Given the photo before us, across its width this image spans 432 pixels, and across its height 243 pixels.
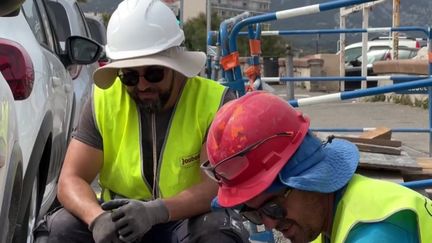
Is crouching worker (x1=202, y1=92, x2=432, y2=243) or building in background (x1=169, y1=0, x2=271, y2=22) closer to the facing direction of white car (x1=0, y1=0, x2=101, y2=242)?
the building in background

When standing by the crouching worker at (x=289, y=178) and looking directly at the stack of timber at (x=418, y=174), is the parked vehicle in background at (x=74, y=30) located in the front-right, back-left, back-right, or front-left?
front-left

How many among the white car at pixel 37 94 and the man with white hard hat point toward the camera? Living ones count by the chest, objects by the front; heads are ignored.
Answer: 1

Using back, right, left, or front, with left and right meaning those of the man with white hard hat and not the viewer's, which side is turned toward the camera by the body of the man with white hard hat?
front

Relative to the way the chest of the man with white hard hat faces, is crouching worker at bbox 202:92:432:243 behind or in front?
in front

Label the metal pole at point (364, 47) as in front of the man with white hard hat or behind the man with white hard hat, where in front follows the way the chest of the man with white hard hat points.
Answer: behind

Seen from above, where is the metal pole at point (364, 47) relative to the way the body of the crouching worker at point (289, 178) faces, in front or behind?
behind

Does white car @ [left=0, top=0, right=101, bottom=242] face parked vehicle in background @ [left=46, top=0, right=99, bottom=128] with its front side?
yes

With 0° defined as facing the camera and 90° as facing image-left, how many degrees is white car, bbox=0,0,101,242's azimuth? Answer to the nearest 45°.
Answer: approximately 180°

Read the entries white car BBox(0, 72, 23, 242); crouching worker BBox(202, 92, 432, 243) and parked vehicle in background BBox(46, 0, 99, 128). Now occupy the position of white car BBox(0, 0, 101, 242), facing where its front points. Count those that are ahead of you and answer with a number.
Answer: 1

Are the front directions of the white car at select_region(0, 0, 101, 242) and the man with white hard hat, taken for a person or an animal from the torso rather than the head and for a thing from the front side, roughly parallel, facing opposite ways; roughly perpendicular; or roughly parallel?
roughly parallel, facing opposite ways
